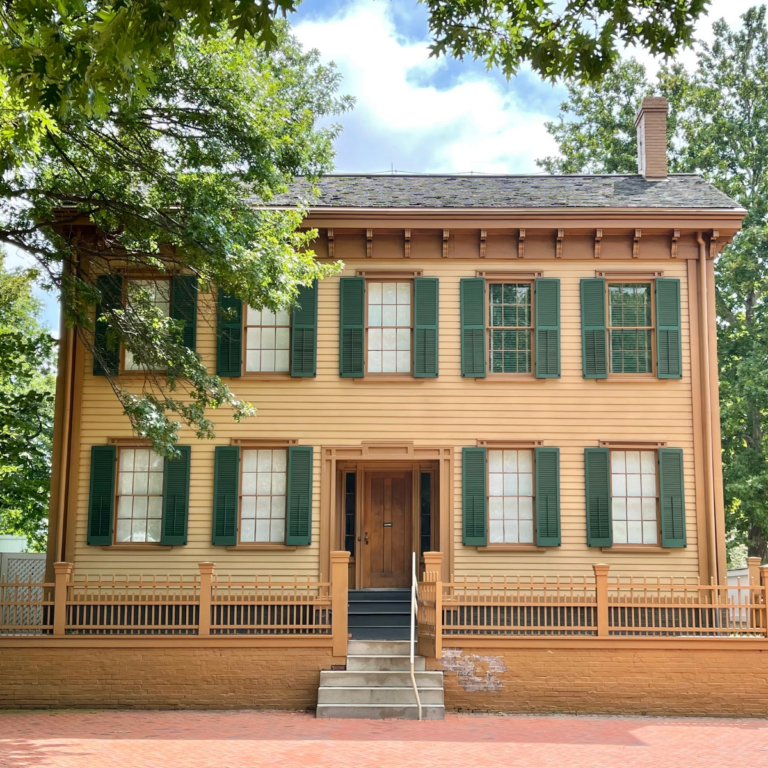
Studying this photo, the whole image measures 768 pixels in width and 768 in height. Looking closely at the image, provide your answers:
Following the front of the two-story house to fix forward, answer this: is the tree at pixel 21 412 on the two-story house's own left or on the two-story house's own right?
on the two-story house's own right

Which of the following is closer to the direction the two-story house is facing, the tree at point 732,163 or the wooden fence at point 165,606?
the wooden fence

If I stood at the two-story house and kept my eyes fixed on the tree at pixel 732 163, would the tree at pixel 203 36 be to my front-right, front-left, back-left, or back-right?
back-right

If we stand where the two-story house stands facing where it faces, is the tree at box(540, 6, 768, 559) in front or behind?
behind

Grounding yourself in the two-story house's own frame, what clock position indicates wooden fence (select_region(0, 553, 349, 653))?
The wooden fence is roughly at 2 o'clock from the two-story house.

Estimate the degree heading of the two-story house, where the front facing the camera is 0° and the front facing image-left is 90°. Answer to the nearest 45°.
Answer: approximately 0°

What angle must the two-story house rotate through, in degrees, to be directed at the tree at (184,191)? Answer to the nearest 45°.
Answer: approximately 45° to its right

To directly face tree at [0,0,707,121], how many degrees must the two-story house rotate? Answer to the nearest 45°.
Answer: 0° — it already faces it
